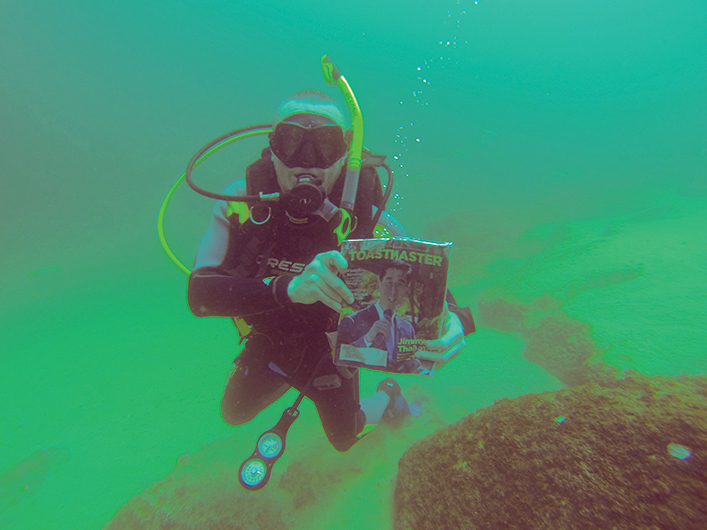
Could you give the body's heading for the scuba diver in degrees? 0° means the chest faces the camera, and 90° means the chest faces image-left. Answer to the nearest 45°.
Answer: approximately 0°

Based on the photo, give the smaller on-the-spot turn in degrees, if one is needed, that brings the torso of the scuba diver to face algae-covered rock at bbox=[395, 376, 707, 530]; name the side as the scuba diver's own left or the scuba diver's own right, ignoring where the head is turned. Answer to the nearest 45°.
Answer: approximately 45° to the scuba diver's own left
